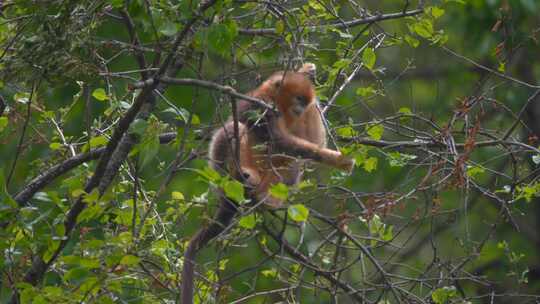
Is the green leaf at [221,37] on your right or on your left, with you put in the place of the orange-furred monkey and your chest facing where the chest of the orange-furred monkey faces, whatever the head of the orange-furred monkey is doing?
on your right

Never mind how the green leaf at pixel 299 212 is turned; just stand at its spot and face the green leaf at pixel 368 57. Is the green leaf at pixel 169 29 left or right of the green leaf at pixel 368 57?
left

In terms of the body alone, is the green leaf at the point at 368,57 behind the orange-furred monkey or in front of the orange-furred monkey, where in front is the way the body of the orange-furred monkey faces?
in front

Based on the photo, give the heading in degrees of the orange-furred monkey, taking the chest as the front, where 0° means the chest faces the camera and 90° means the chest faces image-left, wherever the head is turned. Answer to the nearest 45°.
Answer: approximately 315°

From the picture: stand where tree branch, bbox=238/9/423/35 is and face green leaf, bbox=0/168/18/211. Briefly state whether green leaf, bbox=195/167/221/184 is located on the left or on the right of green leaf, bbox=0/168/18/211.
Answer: left

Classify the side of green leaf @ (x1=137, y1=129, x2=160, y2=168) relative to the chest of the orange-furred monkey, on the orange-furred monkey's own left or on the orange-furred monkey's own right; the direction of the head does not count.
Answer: on the orange-furred monkey's own right

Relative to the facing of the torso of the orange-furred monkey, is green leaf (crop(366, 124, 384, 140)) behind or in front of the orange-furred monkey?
in front
